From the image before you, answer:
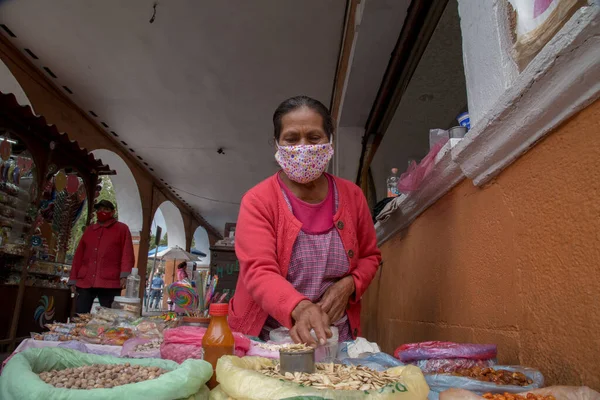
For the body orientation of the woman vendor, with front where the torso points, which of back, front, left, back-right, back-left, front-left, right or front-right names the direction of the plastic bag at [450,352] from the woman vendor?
front-left

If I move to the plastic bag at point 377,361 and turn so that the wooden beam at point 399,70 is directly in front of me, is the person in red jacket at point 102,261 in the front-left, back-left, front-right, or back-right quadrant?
front-left

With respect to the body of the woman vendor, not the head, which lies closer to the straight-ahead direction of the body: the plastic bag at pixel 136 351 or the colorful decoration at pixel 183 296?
the plastic bag

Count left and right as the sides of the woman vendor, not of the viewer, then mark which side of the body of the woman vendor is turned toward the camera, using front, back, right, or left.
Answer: front

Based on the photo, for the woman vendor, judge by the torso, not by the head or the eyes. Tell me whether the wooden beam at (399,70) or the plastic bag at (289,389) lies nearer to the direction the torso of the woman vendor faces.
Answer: the plastic bag

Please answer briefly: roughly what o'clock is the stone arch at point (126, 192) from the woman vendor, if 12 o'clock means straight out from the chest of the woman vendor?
The stone arch is roughly at 5 o'clock from the woman vendor.

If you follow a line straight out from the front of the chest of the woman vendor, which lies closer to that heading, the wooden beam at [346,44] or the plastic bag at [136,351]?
the plastic bag

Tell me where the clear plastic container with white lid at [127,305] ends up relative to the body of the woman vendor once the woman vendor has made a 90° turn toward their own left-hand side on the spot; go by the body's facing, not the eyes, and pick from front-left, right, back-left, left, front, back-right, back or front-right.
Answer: back-left

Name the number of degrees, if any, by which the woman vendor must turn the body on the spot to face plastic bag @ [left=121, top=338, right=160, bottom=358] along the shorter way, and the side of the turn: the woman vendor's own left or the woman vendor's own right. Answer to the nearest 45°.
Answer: approximately 90° to the woman vendor's own right

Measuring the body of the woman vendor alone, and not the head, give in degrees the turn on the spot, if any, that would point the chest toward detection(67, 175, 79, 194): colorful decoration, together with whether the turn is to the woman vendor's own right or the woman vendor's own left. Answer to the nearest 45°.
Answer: approximately 135° to the woman vendor's own right

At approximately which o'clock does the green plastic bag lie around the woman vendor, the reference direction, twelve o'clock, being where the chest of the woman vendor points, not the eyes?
The green plastic bag is roughly at 1 o'clock from the woman vendor.

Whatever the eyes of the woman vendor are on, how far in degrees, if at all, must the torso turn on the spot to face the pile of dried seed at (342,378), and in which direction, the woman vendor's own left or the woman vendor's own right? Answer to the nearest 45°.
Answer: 0° — they already face it

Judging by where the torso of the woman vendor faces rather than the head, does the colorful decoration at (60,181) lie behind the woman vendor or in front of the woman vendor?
behind

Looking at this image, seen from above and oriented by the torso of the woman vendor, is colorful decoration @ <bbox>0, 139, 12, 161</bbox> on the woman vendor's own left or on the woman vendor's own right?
on the woman vendor's own right

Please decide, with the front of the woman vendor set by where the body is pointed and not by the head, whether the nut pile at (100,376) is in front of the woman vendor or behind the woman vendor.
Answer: in front
